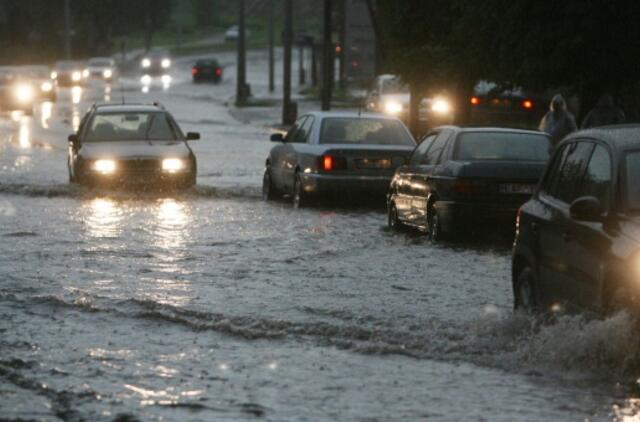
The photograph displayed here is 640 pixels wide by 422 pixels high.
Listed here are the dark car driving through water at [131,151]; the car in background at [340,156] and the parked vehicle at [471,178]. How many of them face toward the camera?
1

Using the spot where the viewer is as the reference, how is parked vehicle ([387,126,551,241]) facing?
facing away from the viewer and to the left of the viewer

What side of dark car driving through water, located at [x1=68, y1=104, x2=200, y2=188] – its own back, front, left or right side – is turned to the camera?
front

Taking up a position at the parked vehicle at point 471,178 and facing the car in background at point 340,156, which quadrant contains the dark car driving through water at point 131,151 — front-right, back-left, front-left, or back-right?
front-left

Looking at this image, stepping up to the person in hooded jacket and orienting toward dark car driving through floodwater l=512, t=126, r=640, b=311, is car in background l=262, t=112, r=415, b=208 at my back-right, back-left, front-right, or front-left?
front-right

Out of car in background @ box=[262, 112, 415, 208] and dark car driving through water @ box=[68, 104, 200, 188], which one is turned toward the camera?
the dark car driving through water

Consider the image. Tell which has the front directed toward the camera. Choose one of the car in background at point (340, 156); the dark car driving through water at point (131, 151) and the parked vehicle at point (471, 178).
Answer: the dark car driving through water

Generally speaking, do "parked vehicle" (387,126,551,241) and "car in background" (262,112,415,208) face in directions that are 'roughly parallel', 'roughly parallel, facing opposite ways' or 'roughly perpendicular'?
roughly parallel

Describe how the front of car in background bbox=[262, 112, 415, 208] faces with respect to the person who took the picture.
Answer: facing away from the viewer and to the left of the viewer

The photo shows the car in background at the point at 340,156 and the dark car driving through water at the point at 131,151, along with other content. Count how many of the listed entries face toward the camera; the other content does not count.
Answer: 1
